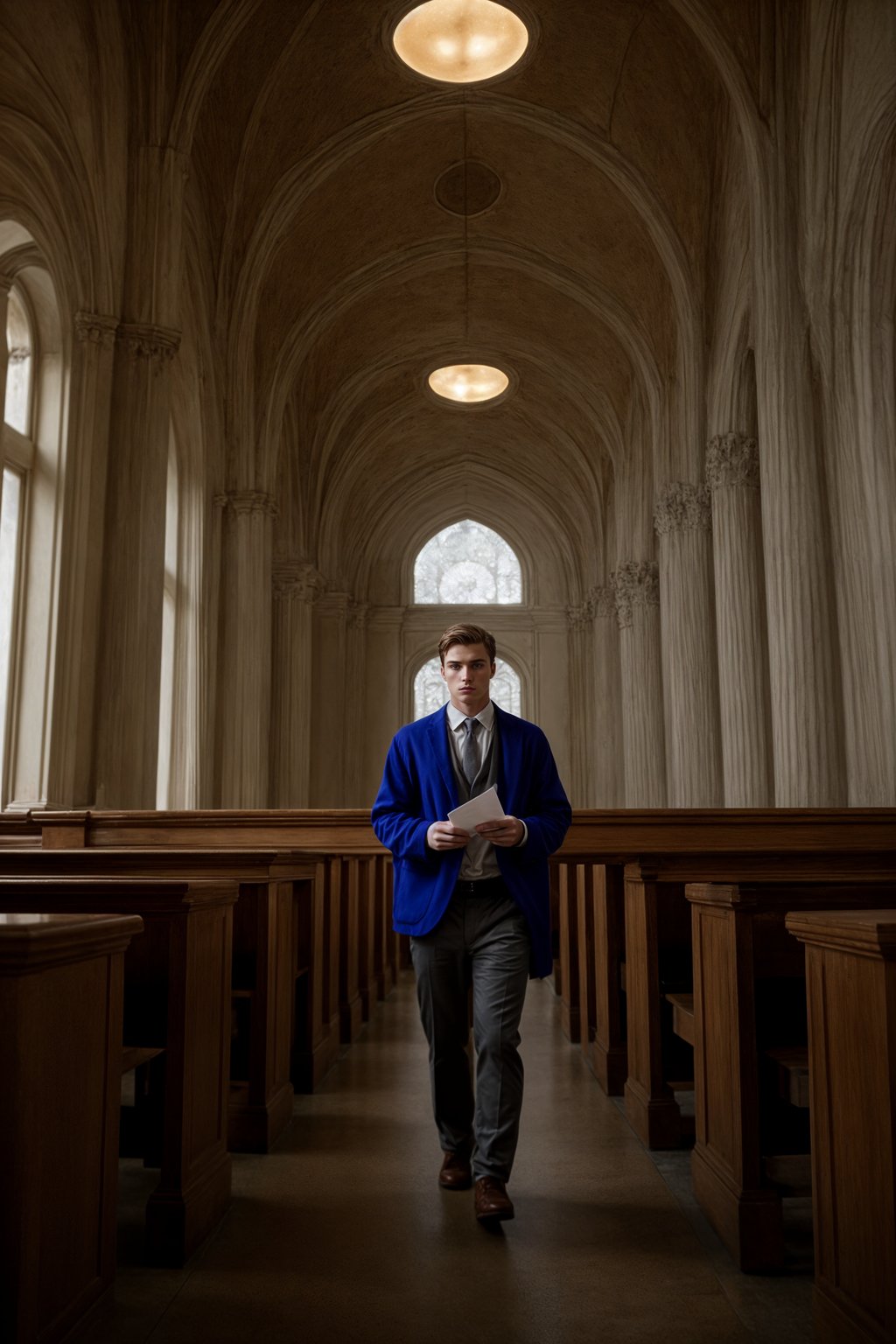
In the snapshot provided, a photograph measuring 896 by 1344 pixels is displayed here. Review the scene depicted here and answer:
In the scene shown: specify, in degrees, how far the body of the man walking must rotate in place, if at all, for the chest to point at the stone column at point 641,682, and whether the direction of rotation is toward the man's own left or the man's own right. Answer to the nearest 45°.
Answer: approximately 180°

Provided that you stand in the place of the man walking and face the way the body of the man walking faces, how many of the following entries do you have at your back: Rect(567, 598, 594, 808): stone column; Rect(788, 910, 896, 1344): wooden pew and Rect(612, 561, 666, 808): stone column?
2

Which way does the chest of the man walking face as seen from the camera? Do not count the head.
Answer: toward the camera

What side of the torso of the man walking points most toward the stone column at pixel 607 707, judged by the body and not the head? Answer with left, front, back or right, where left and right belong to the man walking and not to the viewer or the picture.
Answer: back

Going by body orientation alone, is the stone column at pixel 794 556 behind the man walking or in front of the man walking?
behind

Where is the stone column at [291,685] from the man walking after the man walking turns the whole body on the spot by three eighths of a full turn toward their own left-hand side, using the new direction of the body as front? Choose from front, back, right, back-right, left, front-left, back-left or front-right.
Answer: front-left

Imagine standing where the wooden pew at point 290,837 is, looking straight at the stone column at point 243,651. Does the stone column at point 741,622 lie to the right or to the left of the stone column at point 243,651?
right

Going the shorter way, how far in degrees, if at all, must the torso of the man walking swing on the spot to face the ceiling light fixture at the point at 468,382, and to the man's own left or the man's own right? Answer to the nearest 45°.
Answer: approximately 180°
